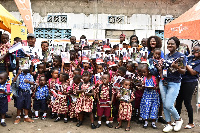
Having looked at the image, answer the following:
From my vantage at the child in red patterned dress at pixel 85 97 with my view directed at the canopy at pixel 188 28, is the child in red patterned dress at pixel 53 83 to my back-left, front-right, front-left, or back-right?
back-left

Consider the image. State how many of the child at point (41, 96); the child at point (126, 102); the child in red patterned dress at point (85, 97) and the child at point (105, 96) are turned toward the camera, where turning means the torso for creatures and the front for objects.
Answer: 4

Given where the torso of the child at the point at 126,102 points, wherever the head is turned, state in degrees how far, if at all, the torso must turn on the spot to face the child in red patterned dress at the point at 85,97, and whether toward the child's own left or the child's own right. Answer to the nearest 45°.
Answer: approximately 90° to the child's own right

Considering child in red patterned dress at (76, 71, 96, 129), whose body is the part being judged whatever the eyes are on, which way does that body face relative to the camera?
toward the camera

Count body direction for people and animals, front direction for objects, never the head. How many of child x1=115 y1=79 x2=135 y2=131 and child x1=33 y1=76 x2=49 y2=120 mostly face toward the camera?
2

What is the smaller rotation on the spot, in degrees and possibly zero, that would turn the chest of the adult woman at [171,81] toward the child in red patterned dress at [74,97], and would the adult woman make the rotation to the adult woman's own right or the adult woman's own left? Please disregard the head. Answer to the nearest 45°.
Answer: approximately 45° to the adult woman's own right

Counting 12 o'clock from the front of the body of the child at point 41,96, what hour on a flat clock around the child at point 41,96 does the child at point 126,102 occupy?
the child at point 126,102 is roughly at 10 o'clock from the child at point 41,96.

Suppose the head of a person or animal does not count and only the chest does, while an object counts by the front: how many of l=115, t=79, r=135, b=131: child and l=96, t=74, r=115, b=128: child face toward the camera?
2

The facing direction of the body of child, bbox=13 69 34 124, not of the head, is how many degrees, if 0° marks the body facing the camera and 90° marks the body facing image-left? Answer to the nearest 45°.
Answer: approximately 0°

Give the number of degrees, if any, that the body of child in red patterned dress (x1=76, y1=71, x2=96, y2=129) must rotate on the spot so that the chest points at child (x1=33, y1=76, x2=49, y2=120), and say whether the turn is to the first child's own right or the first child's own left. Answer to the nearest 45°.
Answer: approximately 135° to the first child's own right

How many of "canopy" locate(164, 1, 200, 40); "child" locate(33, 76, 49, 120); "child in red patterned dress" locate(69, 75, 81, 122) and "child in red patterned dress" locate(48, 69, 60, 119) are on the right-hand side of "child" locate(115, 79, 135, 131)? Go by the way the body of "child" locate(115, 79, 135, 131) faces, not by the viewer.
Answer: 3

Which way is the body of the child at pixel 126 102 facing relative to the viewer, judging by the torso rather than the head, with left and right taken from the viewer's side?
facing the viewer

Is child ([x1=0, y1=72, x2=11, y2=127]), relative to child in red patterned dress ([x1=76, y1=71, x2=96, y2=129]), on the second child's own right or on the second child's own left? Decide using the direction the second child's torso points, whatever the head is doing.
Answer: on the second child's own right

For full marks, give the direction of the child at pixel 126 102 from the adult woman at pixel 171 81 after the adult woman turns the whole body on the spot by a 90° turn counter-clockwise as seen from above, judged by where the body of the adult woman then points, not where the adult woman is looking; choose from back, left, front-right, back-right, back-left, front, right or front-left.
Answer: back-right

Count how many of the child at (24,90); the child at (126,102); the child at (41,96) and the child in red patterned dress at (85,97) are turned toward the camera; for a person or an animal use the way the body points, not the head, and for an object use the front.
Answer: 4

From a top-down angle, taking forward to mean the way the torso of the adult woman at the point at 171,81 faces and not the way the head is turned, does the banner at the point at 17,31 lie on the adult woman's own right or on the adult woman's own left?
on the adult woman's own right

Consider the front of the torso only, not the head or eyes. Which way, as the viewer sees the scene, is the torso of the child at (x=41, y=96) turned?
toward the camera
